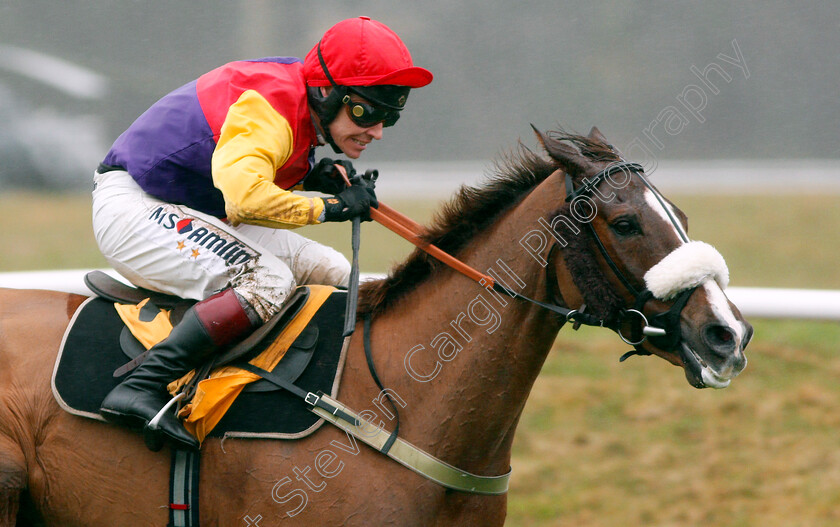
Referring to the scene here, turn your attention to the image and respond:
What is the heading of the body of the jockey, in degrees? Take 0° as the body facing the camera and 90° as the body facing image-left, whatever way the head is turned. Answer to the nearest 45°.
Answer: approximately 270°

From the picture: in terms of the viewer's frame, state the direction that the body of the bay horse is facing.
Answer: to the viewer's right

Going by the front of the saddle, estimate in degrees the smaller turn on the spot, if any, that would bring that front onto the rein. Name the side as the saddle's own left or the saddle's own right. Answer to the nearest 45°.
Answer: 0° — it already faces it

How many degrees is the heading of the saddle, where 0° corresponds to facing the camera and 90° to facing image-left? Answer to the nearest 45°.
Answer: approximately 270°
